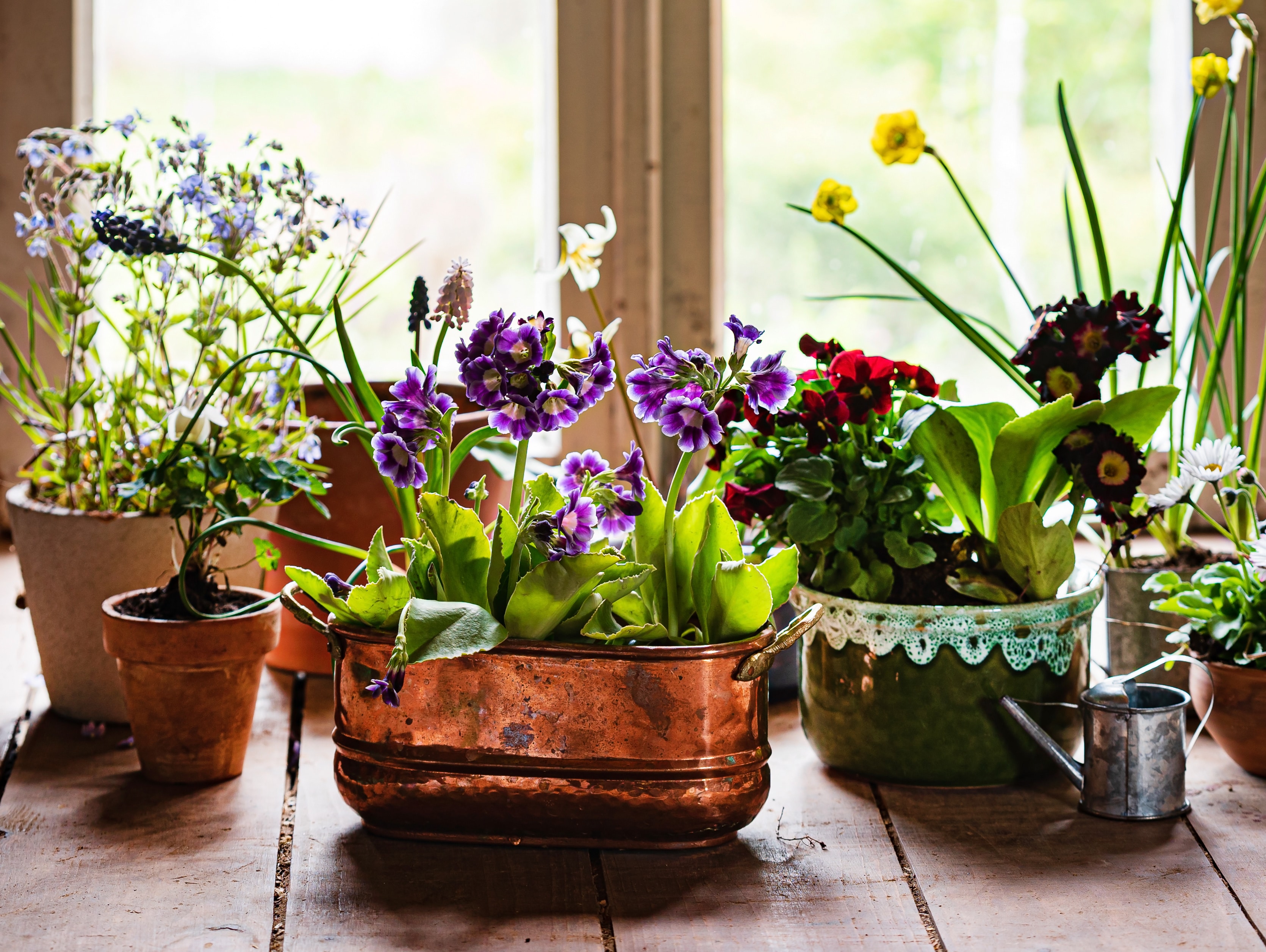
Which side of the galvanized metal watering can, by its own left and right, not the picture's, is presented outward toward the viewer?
left

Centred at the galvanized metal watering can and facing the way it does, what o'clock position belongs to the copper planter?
The copper planter is roughly at 11 o'clock from the galvanized metal watering can.
